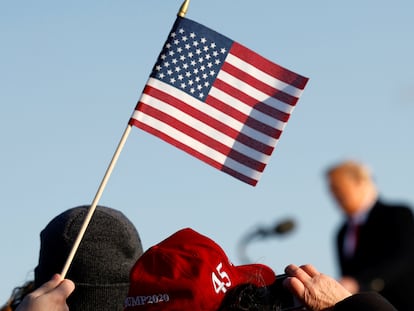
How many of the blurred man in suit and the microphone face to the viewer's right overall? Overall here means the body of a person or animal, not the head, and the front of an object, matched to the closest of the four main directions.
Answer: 1

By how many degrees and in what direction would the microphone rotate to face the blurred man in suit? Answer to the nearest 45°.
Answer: approximately 45° to its right

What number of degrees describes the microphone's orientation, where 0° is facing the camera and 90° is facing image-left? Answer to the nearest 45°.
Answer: approximately 270°

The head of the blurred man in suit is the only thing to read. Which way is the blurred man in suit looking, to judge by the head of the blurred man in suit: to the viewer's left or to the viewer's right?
to the viewer's left

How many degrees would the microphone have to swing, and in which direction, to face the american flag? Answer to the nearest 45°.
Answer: approximately 90° to its right

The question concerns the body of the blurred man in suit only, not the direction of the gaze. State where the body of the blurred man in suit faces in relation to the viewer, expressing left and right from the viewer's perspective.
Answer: facing the viewer and to the left of the viewer

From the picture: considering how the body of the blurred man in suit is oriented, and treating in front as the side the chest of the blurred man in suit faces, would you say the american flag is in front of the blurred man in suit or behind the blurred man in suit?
in front

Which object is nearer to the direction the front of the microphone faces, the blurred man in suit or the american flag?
the blurred man in suit
